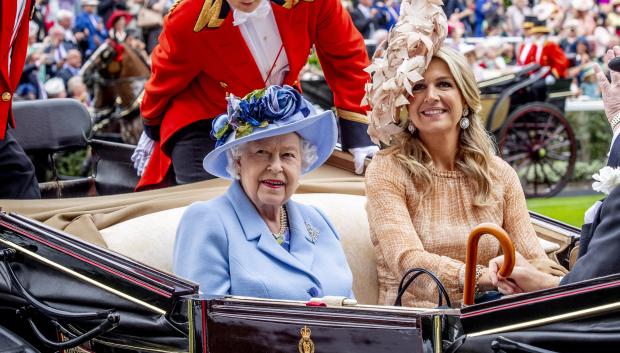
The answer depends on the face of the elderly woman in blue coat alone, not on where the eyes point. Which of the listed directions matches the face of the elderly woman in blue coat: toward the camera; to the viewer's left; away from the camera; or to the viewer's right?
toward the camera

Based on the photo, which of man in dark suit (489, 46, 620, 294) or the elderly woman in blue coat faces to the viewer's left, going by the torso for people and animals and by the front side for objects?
the man in dark suit

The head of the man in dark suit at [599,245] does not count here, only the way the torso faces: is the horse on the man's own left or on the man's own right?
on the man's own right

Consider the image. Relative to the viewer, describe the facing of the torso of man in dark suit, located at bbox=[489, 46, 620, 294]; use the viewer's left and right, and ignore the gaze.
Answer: facing to the left of the viewer

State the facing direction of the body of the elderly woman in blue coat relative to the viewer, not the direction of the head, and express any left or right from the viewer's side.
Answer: facing the viewer and to the right of the viewer

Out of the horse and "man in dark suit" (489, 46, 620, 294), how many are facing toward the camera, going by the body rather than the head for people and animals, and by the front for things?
1

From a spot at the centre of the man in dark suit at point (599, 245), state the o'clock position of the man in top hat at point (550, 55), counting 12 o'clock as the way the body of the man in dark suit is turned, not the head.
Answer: The man in top hat is roughly at 3 o'clock from the man in dark suit.

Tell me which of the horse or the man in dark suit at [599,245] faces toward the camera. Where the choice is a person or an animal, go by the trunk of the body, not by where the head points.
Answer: the horse

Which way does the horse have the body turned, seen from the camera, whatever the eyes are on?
toward the camera
